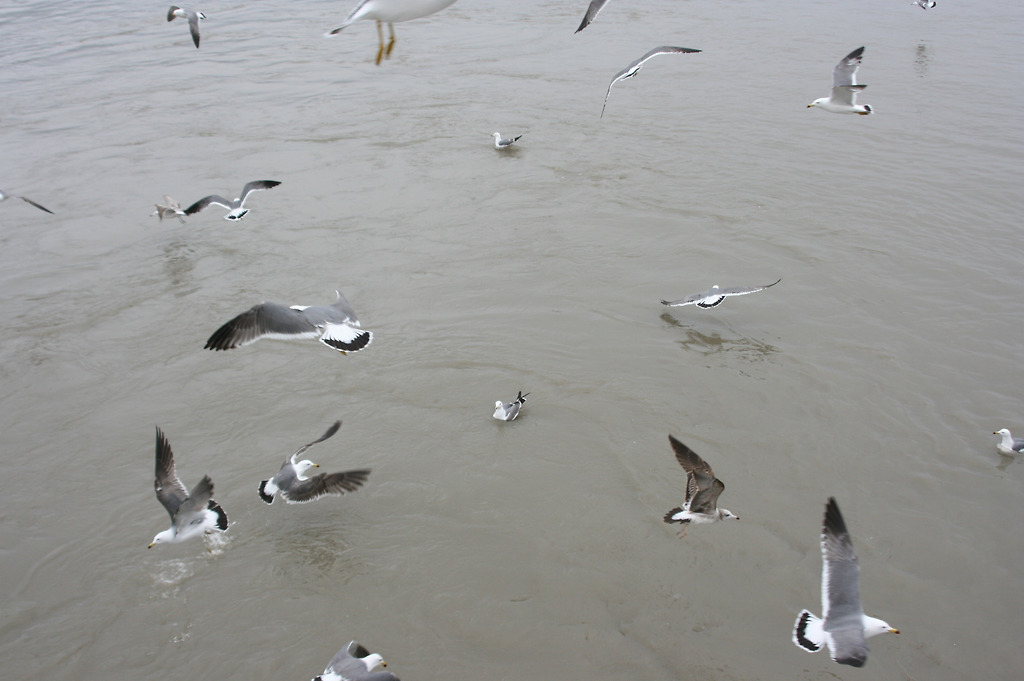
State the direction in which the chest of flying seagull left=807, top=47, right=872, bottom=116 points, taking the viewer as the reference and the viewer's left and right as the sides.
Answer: facing to the left of the viewer

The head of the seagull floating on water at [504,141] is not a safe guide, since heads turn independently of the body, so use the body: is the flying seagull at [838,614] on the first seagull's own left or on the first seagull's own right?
on the first seagull's own left

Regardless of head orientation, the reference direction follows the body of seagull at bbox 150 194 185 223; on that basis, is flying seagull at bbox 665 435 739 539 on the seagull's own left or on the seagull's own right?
on the seagull's own left

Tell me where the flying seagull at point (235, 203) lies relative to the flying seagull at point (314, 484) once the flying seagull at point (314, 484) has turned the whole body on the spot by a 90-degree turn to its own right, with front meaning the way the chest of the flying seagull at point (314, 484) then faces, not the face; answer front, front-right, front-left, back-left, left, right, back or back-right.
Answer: back-left

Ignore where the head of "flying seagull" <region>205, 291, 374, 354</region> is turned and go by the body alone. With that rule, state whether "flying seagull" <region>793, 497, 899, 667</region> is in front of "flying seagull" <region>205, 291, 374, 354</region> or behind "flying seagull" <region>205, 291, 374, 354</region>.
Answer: behind

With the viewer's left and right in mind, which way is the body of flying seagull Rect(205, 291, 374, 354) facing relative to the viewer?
facing away from the viewer and to the left of the viewer

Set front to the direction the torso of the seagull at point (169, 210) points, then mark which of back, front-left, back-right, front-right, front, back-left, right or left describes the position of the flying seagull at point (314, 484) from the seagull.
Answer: left

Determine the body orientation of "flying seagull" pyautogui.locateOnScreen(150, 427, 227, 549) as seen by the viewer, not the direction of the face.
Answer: to the viewer's left

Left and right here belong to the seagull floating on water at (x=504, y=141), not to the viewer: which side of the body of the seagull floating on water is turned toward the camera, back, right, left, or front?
left

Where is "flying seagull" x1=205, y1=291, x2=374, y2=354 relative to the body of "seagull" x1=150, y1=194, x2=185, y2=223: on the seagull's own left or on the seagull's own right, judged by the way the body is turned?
on the seagull's own left

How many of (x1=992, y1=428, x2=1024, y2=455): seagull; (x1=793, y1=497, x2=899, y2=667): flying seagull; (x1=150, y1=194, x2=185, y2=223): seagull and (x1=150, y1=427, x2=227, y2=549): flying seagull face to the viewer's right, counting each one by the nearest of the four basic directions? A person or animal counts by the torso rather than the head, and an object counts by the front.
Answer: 1

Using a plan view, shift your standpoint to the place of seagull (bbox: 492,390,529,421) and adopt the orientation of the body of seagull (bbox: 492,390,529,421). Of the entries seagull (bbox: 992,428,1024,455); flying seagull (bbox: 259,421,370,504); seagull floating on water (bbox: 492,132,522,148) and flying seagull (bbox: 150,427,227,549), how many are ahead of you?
2

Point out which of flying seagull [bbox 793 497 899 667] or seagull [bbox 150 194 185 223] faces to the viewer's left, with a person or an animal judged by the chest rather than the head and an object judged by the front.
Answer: the seagull

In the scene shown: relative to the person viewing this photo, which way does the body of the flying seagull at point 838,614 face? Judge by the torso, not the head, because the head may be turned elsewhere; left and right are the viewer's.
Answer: facing to the right of the viewer

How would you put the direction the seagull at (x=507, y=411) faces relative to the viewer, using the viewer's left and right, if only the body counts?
facing the viewer and to the left of the viewer

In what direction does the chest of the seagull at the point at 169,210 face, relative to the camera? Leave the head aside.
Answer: to the viewer's left

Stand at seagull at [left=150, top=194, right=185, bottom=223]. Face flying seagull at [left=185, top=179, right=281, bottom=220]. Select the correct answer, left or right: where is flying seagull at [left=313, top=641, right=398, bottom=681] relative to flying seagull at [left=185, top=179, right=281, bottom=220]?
right
